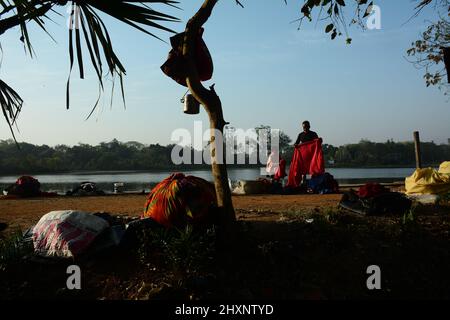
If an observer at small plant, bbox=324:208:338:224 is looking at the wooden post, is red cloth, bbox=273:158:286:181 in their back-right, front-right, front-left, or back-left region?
front-left

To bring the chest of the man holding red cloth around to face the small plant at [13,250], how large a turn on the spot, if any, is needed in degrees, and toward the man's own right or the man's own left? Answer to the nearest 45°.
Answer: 0° — they already face it

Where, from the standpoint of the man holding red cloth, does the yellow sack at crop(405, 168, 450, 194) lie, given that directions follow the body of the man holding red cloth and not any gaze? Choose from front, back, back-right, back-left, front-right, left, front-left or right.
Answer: front-left

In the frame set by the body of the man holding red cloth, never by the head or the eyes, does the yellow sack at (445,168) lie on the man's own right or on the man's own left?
on the man's own left

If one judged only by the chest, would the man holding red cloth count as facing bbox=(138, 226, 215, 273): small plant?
yes

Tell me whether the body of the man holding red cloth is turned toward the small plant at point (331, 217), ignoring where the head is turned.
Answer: yes

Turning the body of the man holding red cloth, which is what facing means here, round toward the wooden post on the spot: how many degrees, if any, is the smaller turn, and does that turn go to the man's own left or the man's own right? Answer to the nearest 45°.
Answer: approximately 135° to the man's own left

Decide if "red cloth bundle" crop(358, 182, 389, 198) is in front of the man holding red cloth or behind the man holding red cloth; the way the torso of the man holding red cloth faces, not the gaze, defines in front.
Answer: in front

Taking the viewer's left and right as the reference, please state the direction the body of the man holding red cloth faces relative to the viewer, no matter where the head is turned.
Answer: facing the viewer

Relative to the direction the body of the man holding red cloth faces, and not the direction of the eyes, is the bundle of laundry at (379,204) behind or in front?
in front

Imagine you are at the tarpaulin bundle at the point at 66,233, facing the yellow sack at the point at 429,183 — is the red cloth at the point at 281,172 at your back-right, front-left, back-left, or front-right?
front-left

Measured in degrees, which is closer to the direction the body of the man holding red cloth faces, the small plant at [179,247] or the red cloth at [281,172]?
the small plant
